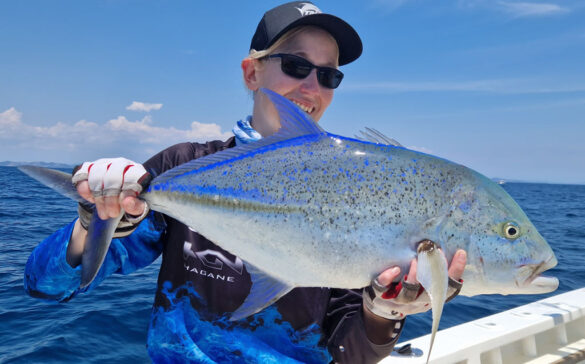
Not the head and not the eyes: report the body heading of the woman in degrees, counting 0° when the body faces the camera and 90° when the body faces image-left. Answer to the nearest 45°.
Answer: approximately 315°
